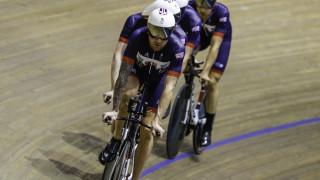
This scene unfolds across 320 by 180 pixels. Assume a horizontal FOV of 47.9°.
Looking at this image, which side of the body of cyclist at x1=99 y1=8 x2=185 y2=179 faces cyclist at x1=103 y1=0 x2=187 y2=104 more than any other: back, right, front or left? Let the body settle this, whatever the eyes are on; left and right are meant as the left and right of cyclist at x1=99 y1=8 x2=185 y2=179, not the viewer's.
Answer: back

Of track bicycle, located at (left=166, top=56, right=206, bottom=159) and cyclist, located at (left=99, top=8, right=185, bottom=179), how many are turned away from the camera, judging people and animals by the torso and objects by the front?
0

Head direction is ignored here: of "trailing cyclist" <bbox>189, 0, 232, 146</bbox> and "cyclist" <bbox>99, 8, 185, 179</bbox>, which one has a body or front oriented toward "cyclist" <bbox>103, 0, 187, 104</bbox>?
the trailing cyclist

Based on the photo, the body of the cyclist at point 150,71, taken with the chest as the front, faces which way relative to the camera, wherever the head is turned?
toward the camera

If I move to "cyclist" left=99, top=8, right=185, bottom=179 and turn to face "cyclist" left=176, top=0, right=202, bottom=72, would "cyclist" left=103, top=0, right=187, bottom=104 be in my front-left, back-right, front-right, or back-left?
front-left

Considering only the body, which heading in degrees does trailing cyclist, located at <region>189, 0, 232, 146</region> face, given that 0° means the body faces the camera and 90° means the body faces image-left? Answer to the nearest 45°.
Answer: approximately 45°

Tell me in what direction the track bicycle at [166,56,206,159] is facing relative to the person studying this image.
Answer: facing the viewer and to the left of the viewer

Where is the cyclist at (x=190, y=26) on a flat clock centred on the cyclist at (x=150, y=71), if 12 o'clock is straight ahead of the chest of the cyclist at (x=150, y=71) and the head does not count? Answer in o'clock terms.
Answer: the cyclist at (x=190, y=26) is roughly at 7 o'clock from the cyclist at (x=150, y=71).
